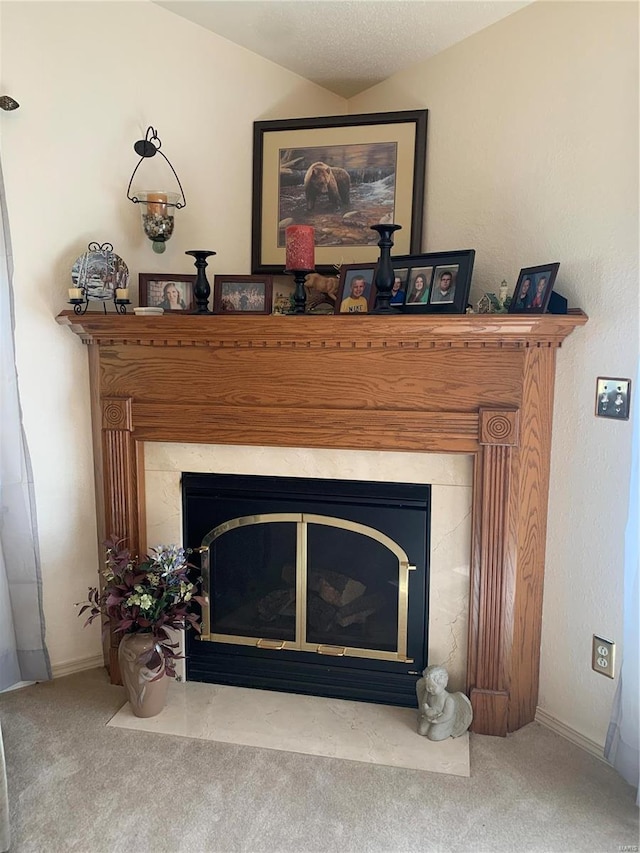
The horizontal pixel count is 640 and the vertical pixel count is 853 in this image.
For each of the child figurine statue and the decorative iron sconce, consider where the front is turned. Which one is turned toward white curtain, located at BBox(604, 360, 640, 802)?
the decorative iron sconce

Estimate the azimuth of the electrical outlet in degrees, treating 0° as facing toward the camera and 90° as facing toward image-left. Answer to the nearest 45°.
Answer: approximately 45°

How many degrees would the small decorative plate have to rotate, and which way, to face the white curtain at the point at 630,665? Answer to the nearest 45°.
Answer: approximately 45° to its left

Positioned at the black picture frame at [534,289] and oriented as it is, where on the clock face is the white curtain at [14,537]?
The white curtain is roughly at 1 o'clock from the black picture frame.

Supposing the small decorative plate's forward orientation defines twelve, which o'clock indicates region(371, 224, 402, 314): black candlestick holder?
The black candlestick holder is roughly at 10 o'clock from the small decorative plate.
